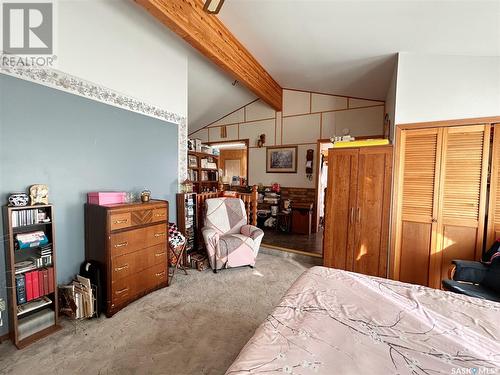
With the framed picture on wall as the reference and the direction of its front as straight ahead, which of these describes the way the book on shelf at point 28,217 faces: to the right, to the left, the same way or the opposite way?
to the left

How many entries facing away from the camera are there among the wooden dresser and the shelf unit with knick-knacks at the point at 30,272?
0

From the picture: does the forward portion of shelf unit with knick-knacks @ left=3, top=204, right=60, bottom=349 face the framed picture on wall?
no

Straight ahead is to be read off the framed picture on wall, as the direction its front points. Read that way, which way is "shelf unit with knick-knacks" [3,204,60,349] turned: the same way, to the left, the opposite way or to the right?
to the left

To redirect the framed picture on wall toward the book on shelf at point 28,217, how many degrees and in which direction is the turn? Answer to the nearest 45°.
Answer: approximately 45° to its right

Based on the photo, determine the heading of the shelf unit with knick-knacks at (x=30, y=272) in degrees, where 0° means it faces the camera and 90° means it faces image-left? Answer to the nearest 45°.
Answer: approximately 315°

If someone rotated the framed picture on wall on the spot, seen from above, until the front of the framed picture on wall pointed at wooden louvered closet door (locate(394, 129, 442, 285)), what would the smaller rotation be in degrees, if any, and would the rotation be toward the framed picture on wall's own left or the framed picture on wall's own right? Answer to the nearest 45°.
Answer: approximately 45° to the framed picture on wall's own left

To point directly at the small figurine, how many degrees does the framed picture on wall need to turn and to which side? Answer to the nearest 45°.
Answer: approximately 45° to its right

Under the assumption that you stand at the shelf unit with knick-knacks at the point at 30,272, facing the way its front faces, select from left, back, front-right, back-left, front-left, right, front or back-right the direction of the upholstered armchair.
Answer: front-left

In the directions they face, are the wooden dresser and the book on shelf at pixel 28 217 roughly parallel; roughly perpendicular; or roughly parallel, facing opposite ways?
roughly parallel

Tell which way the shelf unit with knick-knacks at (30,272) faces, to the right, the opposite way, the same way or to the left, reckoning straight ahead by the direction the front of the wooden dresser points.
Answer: the same way

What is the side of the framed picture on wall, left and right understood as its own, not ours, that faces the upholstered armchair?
front

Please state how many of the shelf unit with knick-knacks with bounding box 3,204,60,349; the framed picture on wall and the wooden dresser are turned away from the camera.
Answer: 0

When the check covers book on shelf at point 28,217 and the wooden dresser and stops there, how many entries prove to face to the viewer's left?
0

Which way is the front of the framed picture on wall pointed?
toward the camera

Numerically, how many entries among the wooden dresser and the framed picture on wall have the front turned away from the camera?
0

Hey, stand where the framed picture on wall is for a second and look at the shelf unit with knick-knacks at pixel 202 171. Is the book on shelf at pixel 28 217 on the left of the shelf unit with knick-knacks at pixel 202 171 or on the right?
left

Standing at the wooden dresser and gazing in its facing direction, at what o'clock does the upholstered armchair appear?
The upholstered armchair is roughly at 10 o'clock from the wooden dresser.
